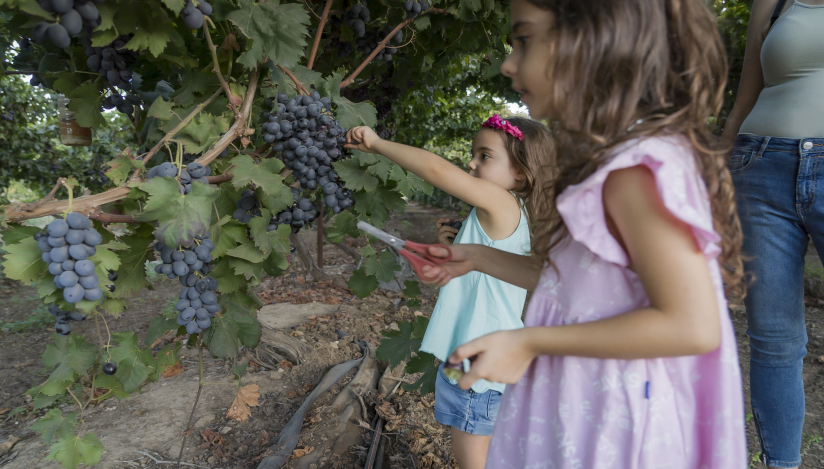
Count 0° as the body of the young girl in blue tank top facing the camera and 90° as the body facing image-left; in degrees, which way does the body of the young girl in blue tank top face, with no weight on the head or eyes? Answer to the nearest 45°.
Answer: approximately 90°

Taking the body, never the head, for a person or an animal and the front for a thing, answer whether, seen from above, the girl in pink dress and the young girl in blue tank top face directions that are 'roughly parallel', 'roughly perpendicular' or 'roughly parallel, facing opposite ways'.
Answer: roughly parallel

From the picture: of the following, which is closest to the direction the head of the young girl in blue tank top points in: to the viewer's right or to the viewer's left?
to the viewer's left

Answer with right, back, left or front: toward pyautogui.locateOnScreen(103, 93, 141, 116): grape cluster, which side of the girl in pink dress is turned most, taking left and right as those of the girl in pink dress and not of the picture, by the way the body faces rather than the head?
front

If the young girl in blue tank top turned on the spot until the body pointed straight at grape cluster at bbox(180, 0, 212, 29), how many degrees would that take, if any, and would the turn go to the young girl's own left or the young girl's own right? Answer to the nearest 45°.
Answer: approximately 45° to the young girl's own left

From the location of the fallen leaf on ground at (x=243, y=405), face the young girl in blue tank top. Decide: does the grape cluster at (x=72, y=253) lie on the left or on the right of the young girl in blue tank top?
right

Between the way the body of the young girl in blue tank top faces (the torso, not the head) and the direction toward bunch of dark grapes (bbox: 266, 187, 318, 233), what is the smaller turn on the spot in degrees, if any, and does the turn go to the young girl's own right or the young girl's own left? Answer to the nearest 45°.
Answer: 0° — they already face it

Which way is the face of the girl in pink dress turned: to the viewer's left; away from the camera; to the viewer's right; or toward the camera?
to the viewer's left

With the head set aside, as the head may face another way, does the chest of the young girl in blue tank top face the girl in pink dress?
no

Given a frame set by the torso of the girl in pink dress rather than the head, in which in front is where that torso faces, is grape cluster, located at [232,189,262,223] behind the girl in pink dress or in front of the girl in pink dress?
in front

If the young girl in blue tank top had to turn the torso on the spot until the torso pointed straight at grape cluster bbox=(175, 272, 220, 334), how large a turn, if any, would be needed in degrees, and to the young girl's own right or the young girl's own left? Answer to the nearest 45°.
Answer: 0° — they already face it

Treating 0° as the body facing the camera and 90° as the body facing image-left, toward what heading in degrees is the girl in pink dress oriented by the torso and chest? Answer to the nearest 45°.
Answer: approximately 90°

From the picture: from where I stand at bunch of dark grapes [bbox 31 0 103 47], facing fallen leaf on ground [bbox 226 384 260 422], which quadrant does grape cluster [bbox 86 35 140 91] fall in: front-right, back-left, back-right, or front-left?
front-left

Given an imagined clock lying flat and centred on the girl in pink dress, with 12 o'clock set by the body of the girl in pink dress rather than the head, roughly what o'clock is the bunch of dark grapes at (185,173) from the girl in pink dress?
The bunch of dark grapes is roughly at 12 o'clock from the girl in pink dress.

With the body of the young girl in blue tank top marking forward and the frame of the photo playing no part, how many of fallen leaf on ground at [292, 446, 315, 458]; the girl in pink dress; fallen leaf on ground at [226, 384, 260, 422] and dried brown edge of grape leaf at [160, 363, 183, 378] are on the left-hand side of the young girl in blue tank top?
1
